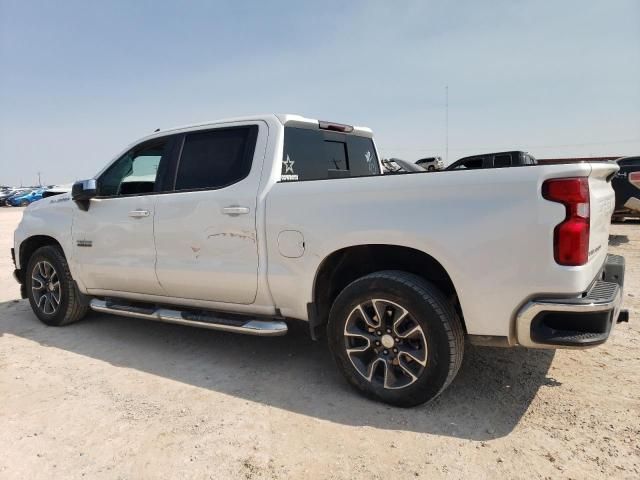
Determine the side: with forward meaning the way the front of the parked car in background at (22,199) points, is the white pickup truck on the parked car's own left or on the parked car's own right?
on the parked car's own left

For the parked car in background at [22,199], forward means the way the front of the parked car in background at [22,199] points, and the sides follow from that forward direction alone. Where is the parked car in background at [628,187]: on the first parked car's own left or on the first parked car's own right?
on the first parked car's own left

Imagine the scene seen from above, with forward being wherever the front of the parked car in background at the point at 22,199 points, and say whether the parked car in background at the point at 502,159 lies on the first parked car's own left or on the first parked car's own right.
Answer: on the first parked car's own left

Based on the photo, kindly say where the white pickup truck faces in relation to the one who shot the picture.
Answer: facing away from the viewer and to the left of the viewer

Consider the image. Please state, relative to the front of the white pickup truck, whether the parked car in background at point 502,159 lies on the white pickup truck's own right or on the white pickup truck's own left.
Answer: on the white pickup truck's own right

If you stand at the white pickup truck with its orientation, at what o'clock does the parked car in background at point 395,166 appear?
The parked car in background is roughly at 2 o'clock from the white pickup truck.

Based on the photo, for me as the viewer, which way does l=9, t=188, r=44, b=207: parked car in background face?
facing the viewer and to the left of the viewer

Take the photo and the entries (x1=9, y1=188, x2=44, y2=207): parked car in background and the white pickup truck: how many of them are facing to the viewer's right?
0
